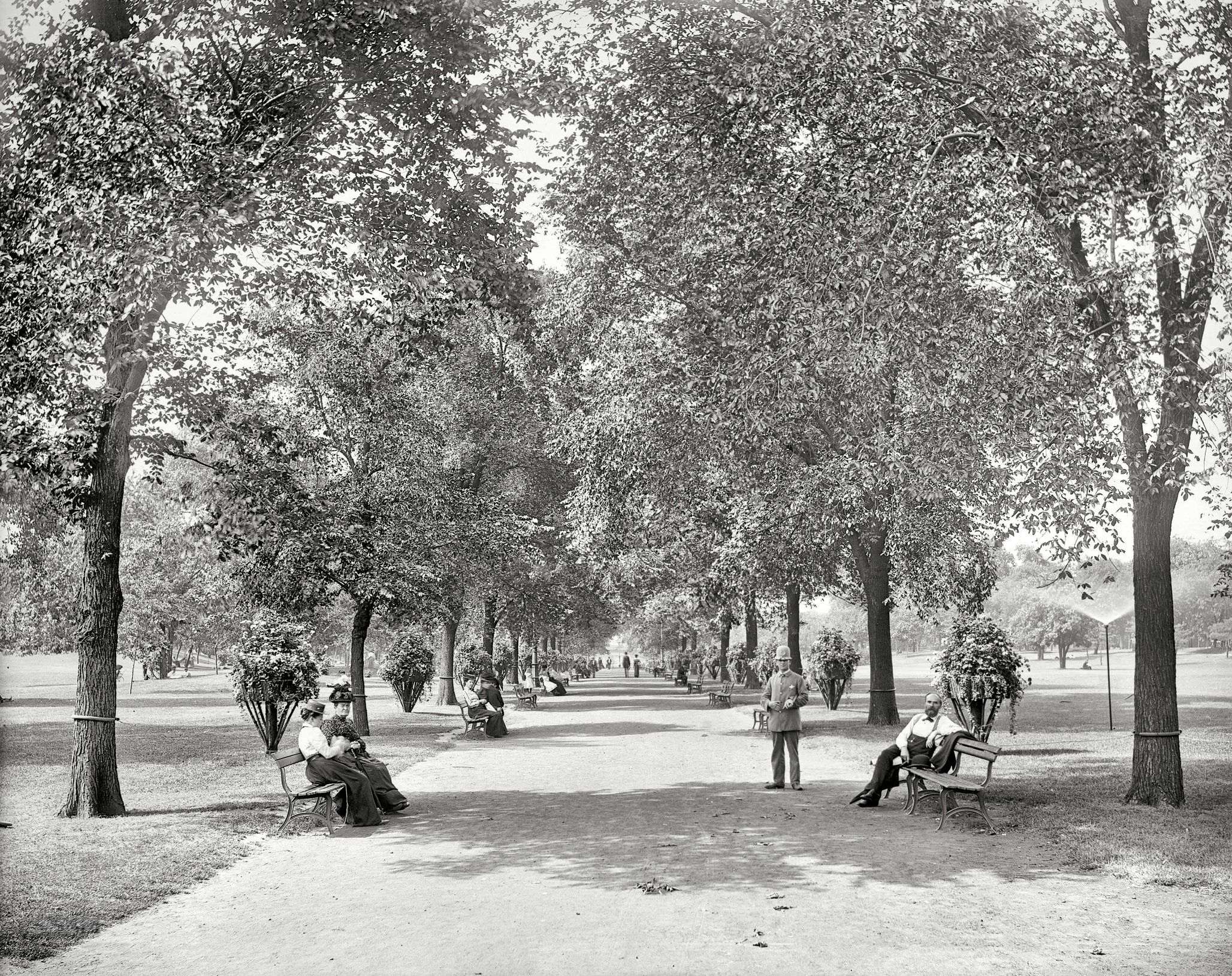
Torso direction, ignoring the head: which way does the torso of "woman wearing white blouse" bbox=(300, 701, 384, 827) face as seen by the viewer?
to the viewer's right

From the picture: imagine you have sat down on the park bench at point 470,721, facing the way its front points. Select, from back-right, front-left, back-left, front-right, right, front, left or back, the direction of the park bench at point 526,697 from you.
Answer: left

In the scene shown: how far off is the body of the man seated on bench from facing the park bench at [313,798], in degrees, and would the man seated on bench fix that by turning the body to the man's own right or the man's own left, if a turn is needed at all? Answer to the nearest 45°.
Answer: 0° — they already face it

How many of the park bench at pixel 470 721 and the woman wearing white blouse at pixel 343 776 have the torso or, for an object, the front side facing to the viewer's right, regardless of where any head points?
2

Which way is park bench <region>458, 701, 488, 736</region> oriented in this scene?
to the viewer's right

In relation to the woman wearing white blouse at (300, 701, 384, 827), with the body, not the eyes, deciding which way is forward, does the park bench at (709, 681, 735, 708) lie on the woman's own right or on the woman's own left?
on the woman's own left

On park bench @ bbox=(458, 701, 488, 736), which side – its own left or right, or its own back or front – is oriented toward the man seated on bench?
right

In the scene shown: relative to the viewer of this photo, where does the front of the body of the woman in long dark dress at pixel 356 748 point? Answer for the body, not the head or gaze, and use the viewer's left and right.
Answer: facing the viewer and to the right of the viewer

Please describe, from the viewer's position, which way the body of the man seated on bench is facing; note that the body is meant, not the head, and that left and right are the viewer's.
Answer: facing the viewer and to the left of the viewer

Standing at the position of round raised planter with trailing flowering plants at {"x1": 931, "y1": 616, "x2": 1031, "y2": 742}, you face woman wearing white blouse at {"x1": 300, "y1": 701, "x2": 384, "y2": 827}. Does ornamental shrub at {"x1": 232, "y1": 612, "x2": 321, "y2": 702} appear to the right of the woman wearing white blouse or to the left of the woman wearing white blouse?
right

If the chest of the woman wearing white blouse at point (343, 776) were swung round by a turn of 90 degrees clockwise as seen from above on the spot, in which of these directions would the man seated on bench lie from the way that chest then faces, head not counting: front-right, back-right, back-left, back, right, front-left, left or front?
left

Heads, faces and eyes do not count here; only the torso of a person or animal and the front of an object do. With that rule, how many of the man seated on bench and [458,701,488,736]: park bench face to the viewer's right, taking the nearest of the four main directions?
1
